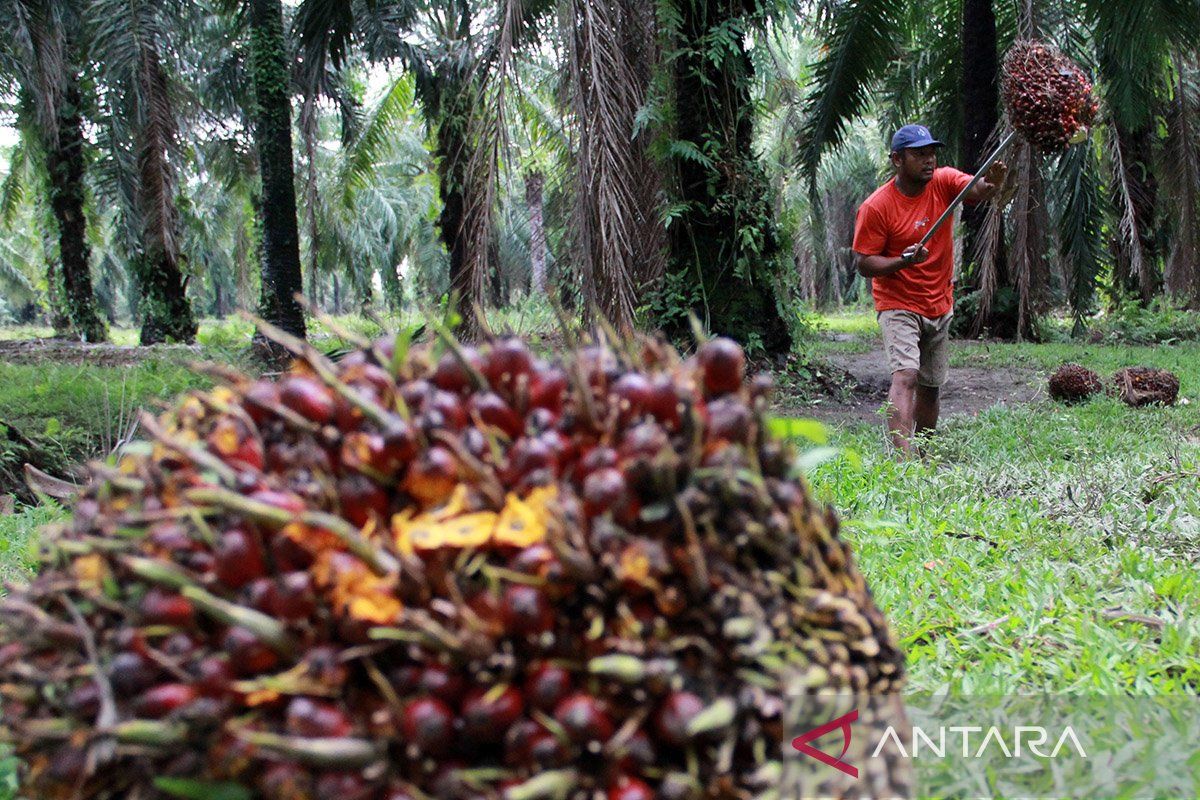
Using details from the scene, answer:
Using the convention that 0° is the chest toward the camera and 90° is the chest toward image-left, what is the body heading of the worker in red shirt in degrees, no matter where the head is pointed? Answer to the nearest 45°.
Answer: approximately 315°

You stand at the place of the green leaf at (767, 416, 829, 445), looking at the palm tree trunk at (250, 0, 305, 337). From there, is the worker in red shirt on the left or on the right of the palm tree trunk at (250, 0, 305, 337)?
right

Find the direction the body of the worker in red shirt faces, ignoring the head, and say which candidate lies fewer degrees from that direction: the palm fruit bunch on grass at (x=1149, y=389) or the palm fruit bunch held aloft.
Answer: the palm fruit bunch held aloft

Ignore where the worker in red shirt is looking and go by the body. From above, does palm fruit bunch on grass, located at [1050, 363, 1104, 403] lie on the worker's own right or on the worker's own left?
on the worker's own left

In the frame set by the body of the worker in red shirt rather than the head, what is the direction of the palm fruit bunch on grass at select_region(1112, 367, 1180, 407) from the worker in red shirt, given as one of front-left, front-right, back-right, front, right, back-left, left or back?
left

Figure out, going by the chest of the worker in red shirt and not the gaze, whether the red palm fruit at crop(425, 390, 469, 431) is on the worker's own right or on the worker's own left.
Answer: on the worker's own right

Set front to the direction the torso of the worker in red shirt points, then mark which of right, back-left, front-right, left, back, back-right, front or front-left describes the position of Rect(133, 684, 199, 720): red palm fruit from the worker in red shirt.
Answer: front-right

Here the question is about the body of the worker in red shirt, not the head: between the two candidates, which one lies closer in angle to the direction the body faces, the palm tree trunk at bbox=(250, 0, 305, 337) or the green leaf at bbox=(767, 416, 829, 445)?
the green leaf
